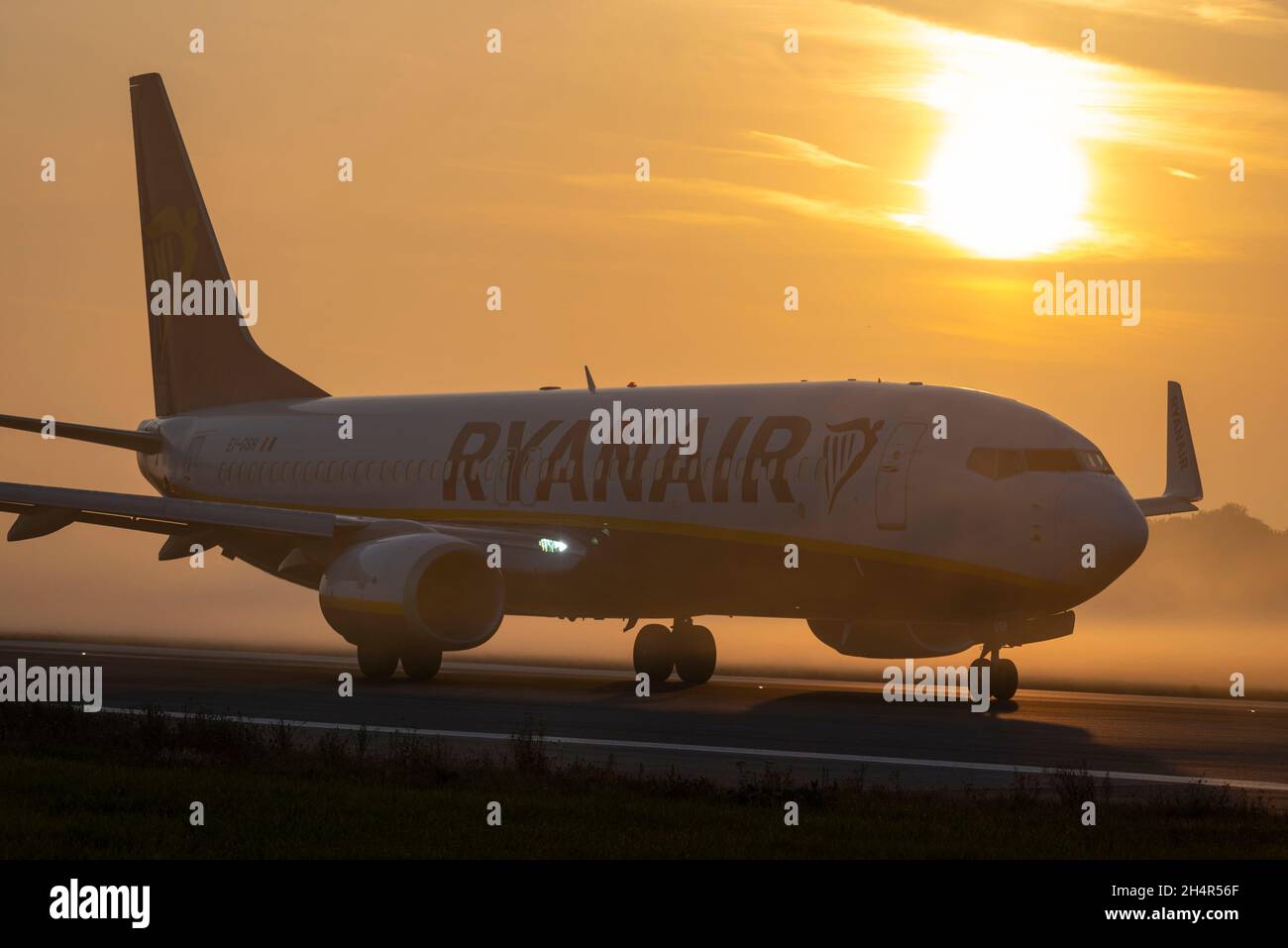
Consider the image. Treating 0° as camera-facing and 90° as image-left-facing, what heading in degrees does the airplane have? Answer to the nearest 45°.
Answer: approximately 315°
